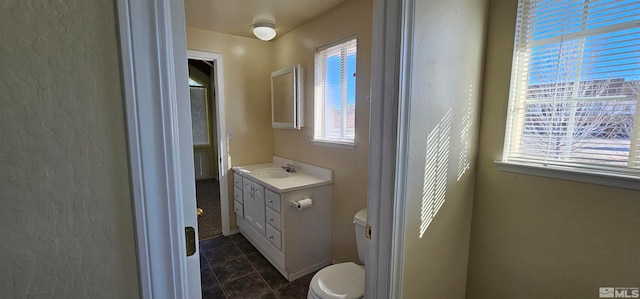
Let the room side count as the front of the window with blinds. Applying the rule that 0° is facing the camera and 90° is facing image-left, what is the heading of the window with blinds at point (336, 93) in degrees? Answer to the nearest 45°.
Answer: approximately 45°

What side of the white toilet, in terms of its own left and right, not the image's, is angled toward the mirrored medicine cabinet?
right

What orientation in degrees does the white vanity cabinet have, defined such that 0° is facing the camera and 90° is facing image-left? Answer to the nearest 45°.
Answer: approximately 45°

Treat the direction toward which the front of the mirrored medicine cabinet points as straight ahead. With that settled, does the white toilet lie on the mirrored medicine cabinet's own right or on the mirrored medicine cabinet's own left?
on the mirrored medicine cabinet's own left

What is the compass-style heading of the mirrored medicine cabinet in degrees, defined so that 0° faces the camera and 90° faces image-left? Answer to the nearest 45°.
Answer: approximately 45°

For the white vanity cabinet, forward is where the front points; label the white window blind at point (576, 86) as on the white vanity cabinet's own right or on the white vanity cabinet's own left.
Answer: on the white vanity cabinet's own left

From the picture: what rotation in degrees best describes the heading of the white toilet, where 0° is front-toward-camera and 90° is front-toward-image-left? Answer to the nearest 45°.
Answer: approximately 45°
